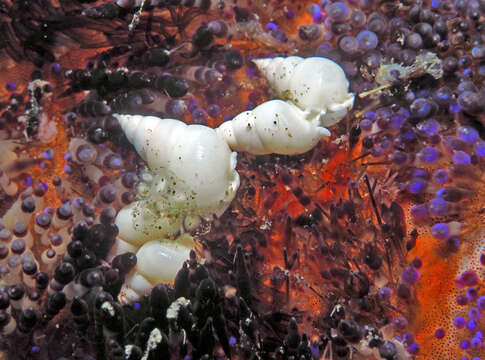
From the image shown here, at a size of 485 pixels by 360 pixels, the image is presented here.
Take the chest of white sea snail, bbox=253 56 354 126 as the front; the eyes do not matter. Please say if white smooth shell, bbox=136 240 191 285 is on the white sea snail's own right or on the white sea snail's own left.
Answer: on the white sea snail's own right

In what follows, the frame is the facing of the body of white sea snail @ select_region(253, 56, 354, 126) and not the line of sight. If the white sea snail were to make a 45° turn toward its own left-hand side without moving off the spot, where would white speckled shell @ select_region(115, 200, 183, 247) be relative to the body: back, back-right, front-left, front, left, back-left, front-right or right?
back

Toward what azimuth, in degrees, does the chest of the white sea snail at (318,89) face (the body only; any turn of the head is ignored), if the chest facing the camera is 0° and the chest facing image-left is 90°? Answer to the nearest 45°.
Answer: approximately 270°

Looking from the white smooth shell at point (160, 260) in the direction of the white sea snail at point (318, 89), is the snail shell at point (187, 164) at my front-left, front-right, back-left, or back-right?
front-left

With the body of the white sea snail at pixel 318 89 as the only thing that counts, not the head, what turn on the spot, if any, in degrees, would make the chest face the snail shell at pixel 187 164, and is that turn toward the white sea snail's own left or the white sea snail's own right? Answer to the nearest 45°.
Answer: approximately 135° to the white sea snail's own right
